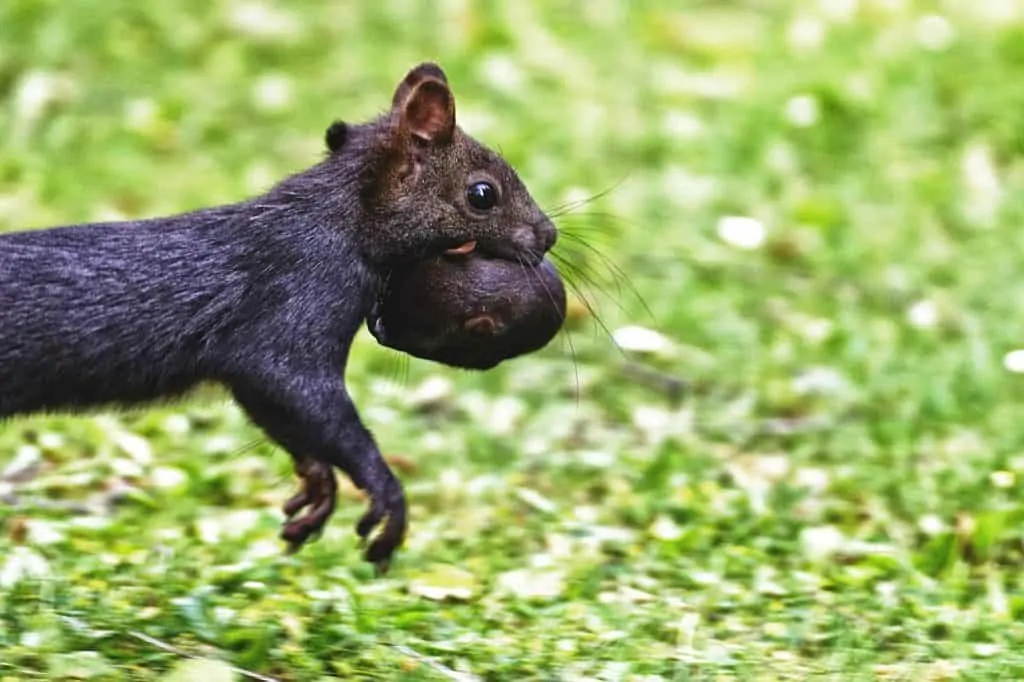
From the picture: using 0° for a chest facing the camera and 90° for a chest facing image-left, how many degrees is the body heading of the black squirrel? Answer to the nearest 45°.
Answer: approximately 270°

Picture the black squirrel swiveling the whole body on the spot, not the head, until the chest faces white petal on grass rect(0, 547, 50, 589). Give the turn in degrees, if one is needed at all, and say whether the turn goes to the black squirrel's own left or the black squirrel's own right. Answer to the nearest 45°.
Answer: approximately 135° to the black squirrel's own left

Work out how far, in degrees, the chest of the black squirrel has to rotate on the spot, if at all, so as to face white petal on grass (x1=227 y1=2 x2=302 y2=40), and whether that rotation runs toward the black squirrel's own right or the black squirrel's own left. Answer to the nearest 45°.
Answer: approximately 90° to the black squirrel's own left

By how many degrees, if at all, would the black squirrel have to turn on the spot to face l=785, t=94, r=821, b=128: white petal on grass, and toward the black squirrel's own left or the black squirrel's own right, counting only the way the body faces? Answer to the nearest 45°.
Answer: approximately 45° to the black squirrel's own left

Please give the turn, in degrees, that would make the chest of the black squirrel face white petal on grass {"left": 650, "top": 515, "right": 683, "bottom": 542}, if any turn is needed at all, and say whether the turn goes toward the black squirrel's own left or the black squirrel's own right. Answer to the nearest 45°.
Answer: approximately 45° to the black squirrel's own left

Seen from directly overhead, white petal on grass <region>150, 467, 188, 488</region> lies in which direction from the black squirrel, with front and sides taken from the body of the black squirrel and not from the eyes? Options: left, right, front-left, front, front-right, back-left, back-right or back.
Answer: left

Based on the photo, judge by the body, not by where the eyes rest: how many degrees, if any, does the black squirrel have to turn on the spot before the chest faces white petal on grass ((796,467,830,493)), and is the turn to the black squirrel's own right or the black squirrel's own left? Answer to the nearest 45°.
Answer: approximately 45° to the black squirrel's own left

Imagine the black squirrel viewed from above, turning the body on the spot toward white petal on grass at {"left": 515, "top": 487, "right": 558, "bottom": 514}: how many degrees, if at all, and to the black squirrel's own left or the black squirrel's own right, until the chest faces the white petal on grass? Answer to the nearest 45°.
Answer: approximately 45° to the black squirrel's own left

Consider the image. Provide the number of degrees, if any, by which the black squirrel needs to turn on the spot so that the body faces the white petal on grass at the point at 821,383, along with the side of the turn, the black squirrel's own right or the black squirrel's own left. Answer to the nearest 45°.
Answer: approximately 45° to the black squirrel's own left

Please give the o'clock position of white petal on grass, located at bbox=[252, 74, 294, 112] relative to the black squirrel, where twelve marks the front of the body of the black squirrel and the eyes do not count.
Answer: The white petal on grass is roughly at 9 o'clock from the black squirrel.

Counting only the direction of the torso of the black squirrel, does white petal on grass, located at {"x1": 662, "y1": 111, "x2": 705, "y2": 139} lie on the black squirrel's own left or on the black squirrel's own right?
on the black squirrel's own left
